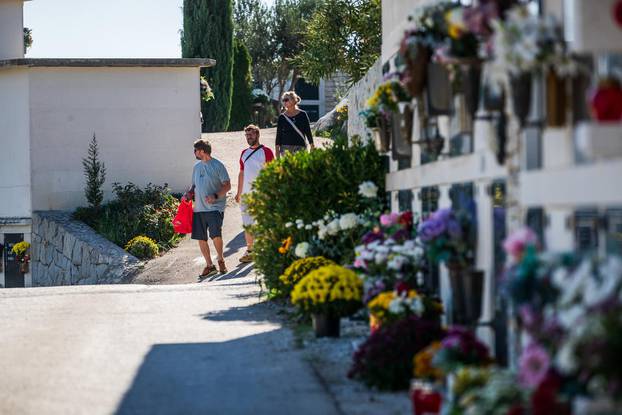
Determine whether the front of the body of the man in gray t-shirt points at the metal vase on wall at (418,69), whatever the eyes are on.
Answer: no

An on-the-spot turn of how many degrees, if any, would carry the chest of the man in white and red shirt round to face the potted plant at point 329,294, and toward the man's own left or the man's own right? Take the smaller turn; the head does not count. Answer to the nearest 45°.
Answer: approximately 45° to the man's own left

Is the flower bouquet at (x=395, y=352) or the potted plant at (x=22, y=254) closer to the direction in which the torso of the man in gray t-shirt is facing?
the flower bouquet

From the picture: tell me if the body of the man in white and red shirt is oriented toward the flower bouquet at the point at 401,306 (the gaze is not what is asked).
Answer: no

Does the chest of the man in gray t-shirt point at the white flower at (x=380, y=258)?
no

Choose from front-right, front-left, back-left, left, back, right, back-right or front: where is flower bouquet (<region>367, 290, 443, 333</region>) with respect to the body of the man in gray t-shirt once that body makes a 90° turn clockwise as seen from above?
back-left

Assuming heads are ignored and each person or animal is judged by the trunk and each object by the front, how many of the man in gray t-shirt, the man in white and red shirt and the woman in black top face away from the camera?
0

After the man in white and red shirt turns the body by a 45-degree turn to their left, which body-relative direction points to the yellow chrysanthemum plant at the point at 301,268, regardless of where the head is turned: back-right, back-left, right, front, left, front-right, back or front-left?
front

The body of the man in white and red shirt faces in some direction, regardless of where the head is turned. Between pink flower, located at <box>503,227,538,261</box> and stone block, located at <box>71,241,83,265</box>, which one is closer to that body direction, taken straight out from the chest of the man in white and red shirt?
the pink flower

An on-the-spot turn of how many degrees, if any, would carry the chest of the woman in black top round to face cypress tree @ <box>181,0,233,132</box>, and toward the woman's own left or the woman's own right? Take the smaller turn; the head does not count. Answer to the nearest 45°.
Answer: approximately 180°

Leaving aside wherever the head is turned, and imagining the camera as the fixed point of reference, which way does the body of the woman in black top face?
toward the camera

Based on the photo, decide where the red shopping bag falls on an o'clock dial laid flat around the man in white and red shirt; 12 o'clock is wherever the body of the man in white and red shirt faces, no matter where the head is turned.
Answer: The red shopping bag is roughly at 3 o'clock from the man in white and red shirt.

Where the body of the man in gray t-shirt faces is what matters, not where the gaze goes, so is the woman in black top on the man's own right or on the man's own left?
on the man's own left

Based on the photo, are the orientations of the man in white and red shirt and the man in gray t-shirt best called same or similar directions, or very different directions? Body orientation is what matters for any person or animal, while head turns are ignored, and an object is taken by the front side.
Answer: same or similar directions

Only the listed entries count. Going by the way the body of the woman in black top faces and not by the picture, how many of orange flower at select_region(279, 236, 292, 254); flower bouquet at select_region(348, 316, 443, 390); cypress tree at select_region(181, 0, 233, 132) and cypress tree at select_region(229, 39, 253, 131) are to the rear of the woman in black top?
2

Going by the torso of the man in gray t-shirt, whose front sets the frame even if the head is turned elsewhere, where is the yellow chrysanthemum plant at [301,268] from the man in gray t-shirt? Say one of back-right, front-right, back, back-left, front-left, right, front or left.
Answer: front-left

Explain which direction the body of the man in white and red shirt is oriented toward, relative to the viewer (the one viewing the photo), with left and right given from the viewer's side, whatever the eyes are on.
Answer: facing the viewer and to the left of the viewer

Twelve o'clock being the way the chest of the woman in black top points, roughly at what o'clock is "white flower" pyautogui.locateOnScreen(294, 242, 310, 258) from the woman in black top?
The white flower is roughly at 12 o'clock from the woman in black top.

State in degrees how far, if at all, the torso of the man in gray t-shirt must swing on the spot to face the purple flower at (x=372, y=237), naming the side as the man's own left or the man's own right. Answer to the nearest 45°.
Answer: approximately 45° to the man's own left
